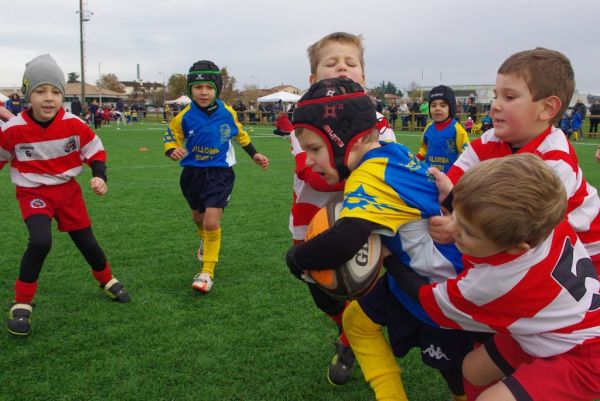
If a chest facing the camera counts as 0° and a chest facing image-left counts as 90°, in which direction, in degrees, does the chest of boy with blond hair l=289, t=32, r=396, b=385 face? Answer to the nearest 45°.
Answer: approximately 0°

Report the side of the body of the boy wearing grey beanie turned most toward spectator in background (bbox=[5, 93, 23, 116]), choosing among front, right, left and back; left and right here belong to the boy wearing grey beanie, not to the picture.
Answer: back

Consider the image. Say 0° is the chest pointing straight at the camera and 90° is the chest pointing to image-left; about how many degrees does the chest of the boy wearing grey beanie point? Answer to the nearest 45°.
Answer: approximately 0°

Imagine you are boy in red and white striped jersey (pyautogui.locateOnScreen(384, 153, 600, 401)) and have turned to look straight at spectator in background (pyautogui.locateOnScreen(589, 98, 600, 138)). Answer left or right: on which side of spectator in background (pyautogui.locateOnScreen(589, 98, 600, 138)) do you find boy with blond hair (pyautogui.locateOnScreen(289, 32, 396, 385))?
left

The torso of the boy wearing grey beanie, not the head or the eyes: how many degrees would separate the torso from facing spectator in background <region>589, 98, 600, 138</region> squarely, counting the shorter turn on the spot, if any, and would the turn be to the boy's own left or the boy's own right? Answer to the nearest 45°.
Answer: approximately 135° to the boy's own left
